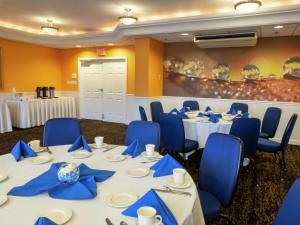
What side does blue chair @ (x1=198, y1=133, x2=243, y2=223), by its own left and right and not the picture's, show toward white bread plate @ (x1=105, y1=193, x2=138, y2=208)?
front

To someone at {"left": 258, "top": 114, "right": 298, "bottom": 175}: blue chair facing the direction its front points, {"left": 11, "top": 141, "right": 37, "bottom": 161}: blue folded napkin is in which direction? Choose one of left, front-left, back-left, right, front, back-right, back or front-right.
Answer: front-left

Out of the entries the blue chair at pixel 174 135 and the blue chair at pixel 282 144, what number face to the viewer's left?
1

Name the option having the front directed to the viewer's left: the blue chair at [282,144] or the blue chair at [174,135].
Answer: the blue chair at [282,144]

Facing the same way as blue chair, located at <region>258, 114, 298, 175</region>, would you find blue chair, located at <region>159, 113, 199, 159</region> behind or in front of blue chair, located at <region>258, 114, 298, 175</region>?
in front

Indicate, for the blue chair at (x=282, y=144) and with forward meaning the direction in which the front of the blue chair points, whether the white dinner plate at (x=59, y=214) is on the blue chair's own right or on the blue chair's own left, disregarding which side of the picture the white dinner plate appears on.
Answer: on the blue chair's own left

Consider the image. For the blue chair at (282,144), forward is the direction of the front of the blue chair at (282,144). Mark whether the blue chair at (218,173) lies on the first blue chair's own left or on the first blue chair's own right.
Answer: on the first blue chair's own left

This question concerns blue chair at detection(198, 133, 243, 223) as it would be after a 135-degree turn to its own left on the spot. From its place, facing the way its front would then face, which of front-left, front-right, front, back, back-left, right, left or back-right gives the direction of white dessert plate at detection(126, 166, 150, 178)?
back-right

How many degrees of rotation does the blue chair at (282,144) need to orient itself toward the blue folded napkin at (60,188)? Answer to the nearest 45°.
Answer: approximately 90° to its left

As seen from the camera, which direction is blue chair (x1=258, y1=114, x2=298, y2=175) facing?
to the viewer's left
